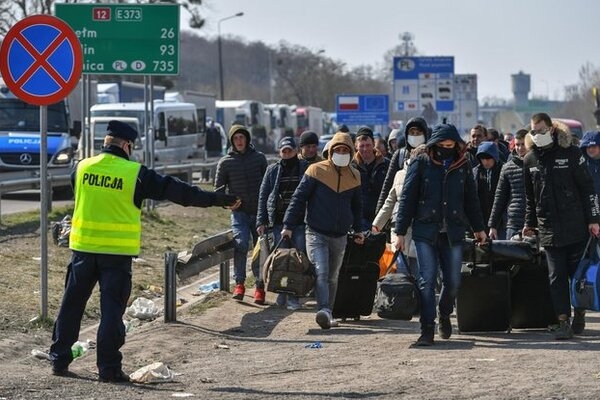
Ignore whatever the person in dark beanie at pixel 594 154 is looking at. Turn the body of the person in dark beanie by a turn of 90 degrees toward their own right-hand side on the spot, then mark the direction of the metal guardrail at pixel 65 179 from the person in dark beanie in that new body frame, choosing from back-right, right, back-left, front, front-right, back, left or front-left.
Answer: front-right

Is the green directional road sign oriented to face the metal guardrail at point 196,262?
yes

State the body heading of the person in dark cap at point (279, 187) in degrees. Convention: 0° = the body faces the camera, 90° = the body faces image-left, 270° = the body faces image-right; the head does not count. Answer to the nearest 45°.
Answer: approximately 0°

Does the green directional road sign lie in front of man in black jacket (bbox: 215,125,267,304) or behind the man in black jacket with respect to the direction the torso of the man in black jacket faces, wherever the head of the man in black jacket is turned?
behind

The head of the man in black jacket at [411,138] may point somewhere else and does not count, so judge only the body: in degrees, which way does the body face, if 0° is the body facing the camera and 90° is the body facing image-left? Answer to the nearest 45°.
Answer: approximately 0°

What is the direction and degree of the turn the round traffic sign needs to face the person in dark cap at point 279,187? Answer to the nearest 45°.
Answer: approximately 135° to its left
